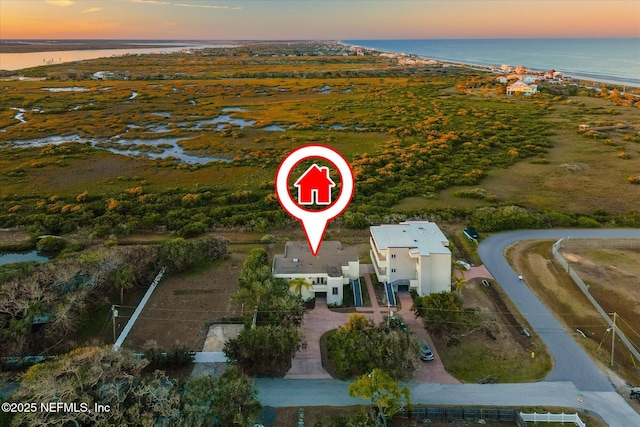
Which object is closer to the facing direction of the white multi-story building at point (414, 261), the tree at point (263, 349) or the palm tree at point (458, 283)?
the tree

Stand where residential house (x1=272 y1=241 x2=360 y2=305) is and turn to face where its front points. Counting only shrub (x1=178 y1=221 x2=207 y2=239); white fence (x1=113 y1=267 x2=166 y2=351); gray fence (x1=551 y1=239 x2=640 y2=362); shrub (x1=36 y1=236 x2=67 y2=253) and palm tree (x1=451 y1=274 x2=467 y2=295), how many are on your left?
2

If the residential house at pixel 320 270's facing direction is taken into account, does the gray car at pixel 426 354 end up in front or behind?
in front

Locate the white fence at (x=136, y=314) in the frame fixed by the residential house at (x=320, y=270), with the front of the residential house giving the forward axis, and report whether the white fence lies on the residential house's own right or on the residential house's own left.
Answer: on the residential house's own right

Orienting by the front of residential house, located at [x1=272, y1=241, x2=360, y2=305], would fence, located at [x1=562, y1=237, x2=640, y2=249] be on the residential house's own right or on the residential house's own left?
on the residential house's own left

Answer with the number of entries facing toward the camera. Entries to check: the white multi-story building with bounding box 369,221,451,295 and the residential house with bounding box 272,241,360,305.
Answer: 2

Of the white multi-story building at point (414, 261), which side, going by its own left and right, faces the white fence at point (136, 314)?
right

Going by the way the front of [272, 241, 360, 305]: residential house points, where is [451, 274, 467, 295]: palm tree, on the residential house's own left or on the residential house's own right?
on the residential house's own left

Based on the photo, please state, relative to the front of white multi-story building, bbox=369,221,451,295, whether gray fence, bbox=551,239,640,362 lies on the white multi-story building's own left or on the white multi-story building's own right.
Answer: on the white multi-story building's own left

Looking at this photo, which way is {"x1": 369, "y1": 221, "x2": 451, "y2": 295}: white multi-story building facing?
toward the camera

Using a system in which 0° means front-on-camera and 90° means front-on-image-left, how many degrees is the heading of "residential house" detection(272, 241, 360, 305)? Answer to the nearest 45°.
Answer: approximately 0°

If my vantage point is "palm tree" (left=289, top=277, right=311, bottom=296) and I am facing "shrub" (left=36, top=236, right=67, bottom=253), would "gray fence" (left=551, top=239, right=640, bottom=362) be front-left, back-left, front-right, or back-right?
back-right

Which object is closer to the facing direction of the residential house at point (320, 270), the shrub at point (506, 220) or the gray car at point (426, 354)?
the gray car

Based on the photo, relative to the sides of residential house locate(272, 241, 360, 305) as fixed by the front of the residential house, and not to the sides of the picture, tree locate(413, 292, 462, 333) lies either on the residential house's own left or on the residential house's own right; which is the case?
on the residential house's own left
